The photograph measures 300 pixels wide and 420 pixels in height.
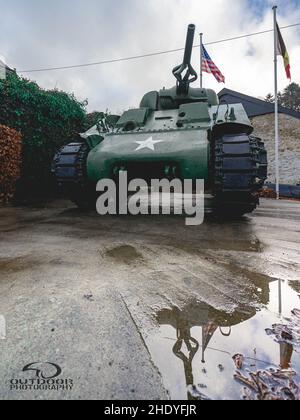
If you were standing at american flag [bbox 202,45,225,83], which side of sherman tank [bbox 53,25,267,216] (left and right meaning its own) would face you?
back

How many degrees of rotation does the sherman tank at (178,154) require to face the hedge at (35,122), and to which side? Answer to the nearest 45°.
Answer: approximately 135° to its right

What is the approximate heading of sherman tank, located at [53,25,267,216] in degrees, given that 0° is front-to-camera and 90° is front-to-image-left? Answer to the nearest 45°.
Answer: approximately 0°
